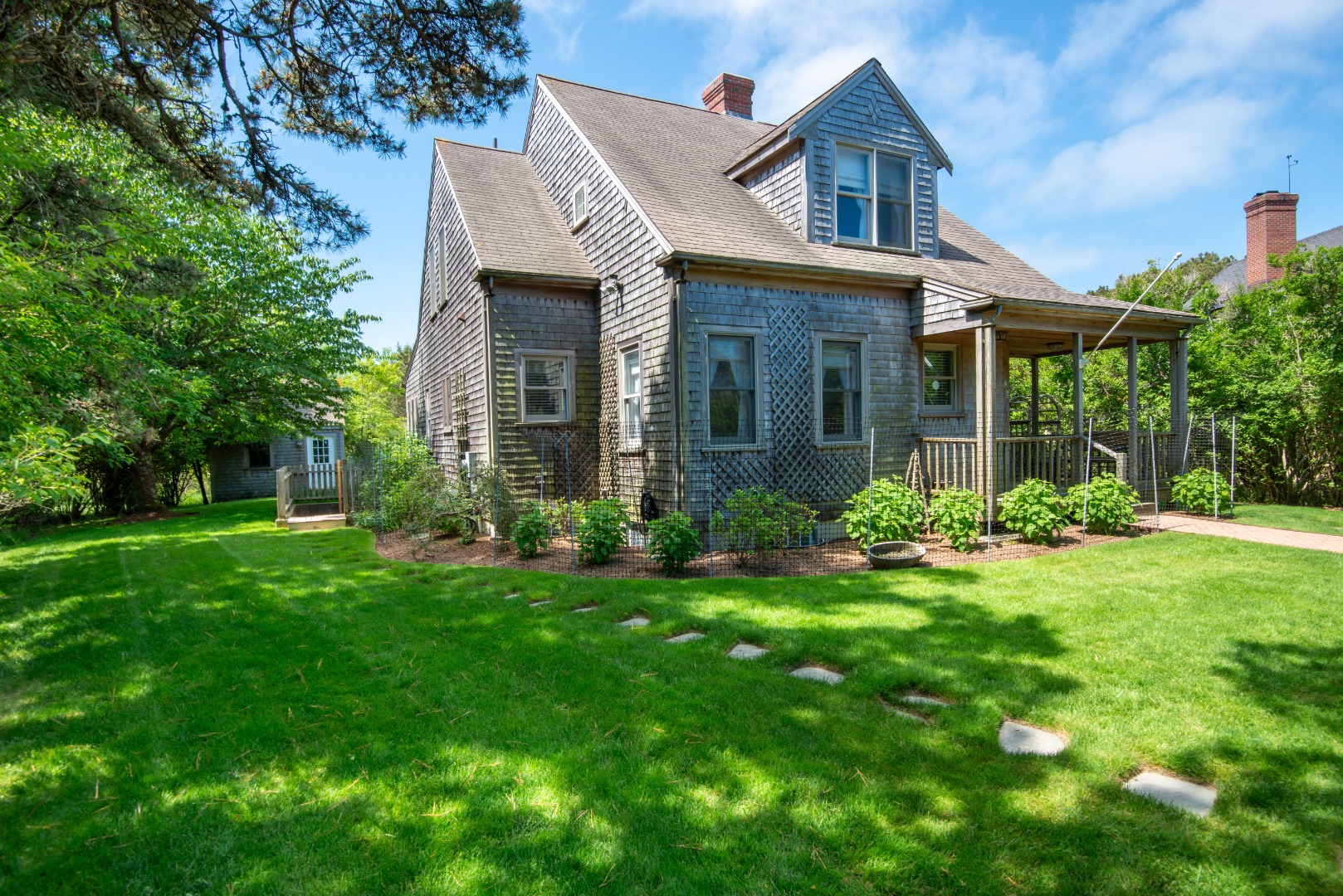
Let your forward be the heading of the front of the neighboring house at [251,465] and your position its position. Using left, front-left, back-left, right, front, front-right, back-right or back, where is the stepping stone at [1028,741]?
front

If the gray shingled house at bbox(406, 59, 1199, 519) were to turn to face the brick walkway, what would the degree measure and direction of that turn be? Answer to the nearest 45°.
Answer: approximately 45° to its left

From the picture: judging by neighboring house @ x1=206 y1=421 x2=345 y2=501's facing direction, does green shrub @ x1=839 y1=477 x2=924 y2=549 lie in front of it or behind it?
in front

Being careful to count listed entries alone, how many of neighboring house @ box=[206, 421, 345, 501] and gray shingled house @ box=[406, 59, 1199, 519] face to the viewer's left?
0

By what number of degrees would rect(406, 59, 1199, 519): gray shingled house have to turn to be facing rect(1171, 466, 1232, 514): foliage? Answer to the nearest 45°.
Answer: approximately 45° to its left

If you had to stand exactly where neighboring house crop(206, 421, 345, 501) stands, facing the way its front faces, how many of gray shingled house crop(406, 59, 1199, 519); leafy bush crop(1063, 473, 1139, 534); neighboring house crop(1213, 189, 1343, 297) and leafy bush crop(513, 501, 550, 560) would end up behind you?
0

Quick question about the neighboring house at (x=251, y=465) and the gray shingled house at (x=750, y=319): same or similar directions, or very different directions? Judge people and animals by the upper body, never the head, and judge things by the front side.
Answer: same or similar directions

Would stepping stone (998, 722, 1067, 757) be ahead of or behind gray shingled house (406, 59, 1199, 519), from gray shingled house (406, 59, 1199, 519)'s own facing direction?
ahead

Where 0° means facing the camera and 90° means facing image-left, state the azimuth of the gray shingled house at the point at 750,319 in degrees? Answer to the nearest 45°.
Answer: approximately 315°

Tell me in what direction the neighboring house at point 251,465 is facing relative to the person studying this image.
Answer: facing the viewer

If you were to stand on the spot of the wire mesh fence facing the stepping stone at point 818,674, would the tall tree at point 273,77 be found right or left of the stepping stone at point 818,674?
right

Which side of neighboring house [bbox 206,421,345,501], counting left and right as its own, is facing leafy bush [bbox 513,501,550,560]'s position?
front

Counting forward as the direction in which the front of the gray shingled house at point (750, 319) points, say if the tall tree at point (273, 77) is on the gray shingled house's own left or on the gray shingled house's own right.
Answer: on the gray shingled house's own right
